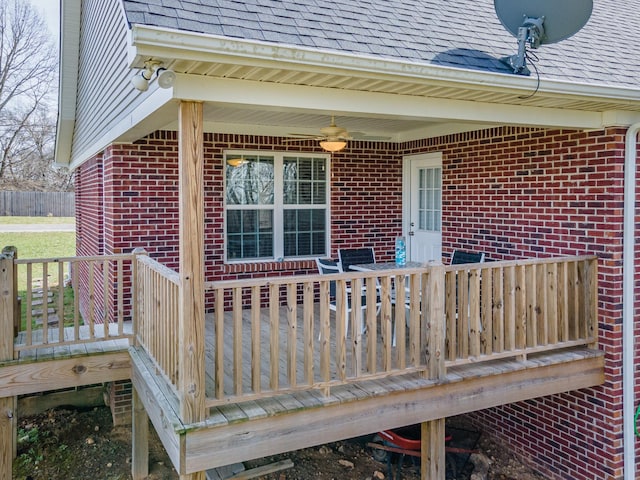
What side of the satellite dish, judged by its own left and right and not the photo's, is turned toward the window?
left

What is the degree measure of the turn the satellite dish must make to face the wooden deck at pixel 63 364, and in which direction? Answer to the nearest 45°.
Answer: approximately 135° to its left

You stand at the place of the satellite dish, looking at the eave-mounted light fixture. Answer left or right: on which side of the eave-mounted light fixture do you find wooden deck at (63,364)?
right

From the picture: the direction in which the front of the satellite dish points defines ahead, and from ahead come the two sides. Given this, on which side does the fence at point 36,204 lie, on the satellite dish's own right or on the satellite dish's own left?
on the satellite dish's own left

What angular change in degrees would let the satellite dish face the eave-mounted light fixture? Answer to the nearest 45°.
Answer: approximately 180°

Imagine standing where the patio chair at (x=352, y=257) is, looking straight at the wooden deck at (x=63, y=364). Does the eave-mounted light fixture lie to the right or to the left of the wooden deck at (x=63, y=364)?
left

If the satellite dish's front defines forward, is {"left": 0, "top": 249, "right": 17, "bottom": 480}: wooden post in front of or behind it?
behind

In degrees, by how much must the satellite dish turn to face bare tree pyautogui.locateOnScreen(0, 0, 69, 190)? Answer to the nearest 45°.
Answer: approximately 90° to its left

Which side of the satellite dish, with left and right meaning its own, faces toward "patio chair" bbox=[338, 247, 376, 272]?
left

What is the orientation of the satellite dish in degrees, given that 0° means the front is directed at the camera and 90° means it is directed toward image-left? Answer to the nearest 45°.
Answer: approximately 225°
